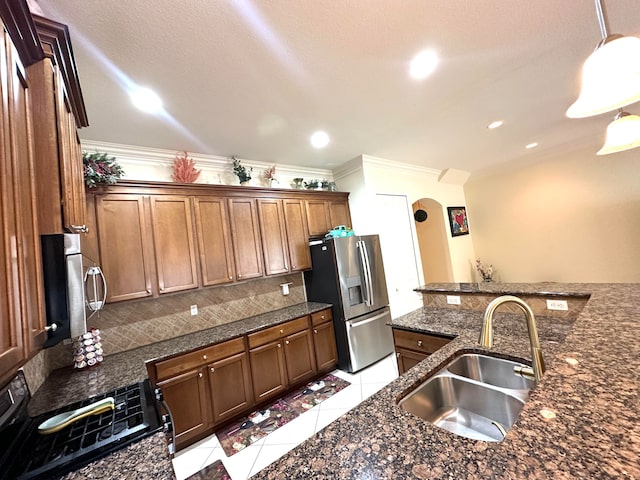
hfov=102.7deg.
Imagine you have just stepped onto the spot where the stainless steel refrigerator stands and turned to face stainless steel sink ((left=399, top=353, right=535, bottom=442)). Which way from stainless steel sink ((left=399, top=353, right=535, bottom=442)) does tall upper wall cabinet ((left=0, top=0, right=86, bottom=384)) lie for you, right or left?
right

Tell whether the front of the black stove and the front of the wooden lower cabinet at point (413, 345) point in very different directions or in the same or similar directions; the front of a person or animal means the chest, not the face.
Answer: very different directions

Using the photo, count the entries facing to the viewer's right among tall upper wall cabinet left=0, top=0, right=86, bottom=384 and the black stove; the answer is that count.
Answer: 2

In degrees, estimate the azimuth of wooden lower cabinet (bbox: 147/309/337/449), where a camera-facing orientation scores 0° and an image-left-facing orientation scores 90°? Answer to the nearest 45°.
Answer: approximately 315°

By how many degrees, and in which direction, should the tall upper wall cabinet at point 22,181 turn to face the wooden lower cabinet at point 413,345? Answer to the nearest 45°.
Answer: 0° — it already faces it

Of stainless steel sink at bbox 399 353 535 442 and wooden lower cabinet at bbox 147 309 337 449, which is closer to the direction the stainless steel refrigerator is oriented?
the stainless steel sink

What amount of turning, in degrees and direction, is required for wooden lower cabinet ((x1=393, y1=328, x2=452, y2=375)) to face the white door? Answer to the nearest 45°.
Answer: approximately 135° to its right

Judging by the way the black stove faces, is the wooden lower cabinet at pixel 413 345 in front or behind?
in front

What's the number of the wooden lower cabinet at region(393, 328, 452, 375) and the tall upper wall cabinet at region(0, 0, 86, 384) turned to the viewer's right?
1

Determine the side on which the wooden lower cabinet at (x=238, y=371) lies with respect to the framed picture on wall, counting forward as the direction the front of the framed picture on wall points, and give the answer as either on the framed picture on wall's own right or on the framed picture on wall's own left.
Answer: on the framed picture on wall's own right

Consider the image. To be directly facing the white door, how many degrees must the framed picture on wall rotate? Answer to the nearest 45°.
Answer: approximately 90° to its right

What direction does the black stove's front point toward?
to the viewer's right

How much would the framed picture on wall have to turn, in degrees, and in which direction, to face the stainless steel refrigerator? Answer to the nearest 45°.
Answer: approximately 90° to its right
